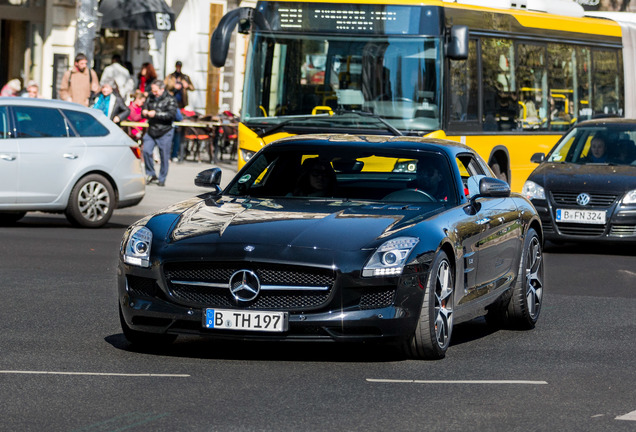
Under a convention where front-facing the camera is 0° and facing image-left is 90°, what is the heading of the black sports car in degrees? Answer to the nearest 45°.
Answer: approximately 45°

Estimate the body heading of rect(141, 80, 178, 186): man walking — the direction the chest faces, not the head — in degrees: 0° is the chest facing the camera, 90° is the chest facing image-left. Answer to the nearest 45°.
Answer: approximately 45°

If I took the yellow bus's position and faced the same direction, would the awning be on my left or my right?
on my right

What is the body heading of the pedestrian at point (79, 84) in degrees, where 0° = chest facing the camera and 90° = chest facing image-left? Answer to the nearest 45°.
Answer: approximately 0°

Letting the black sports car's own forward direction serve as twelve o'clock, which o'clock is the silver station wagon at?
The silver station wagon is roughly at 4 o'clock from the black sports car.

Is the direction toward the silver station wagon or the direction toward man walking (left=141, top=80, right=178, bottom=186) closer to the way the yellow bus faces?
the silver station wagon

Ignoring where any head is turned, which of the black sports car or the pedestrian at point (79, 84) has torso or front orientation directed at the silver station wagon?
the pedestrian

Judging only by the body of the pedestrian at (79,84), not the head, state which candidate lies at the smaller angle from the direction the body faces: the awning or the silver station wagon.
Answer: the silver station wagon

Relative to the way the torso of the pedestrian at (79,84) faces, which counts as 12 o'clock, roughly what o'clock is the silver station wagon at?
The silver station wagon is roughly at 12 o'clock from the pedestrian.

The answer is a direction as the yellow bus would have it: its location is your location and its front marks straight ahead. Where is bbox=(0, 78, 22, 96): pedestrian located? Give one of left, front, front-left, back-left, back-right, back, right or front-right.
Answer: right

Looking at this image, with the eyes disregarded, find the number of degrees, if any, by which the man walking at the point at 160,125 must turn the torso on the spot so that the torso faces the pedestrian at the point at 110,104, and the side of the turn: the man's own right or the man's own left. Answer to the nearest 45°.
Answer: approximately 45° to the man's own right

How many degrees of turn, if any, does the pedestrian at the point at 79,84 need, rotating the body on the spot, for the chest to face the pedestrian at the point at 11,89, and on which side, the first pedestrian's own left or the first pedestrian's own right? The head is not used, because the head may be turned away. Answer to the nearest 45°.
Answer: approximately 135° to the first pedestrian's own right

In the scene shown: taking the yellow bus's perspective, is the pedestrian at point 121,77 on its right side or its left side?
on its right
